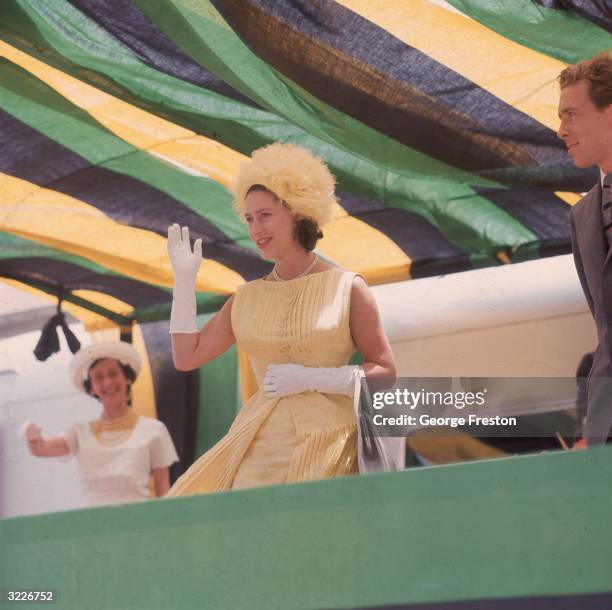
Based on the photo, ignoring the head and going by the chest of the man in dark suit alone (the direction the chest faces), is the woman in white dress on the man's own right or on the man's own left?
on the man's own right

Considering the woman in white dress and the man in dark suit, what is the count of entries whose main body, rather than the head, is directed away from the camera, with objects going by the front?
0

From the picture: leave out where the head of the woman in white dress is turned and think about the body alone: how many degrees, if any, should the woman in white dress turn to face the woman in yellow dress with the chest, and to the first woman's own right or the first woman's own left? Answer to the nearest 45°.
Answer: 0° — they already face them

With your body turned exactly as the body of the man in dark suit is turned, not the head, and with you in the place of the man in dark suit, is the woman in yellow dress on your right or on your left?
on your right

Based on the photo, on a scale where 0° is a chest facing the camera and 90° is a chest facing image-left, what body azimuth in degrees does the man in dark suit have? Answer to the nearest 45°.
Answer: approximately 45°

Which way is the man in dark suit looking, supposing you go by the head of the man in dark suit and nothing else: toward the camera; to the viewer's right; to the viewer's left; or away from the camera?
to the viewer's left

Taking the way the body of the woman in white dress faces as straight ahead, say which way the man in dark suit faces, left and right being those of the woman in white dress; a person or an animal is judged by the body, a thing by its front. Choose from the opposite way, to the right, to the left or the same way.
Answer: to the right
